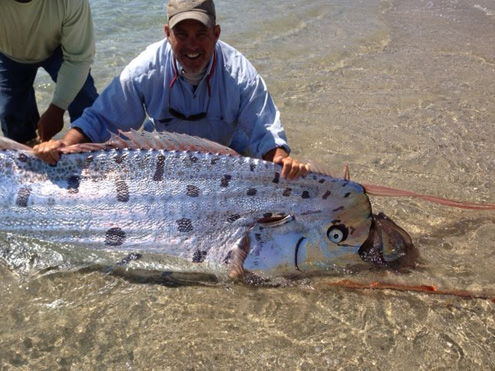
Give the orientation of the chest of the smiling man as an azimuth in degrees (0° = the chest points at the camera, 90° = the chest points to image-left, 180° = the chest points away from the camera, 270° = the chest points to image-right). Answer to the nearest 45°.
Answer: approximately 0°

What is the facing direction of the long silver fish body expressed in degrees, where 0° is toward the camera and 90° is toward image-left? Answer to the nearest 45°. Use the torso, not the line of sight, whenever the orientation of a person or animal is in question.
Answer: approximately 270°

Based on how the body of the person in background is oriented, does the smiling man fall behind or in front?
in front
